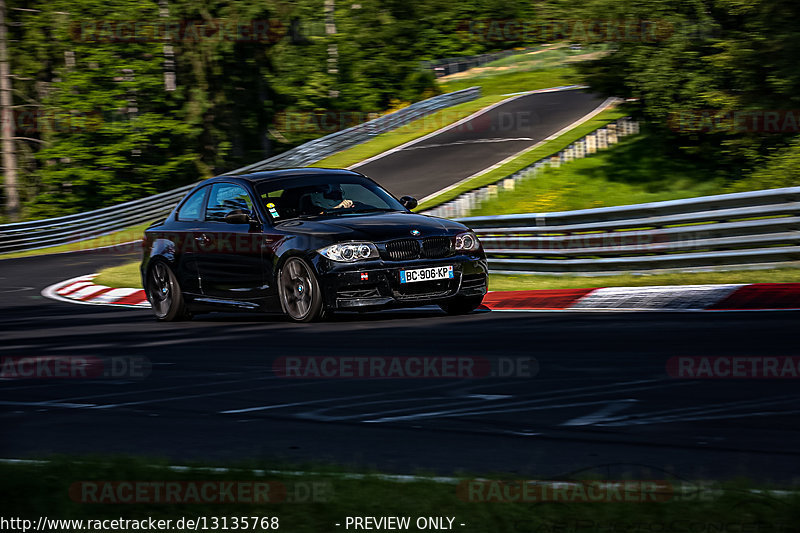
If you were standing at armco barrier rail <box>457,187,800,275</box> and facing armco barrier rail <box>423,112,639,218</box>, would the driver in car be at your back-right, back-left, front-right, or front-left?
back-left

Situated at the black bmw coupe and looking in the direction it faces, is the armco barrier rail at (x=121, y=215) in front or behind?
behind

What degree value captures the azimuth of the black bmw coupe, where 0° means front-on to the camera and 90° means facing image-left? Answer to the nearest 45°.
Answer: approximately 315°

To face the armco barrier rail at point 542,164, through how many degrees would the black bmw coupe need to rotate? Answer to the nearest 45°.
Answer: approximately 135° to its left

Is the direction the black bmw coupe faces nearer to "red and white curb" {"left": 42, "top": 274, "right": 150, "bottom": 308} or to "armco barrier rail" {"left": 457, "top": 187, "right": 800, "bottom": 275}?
the armco barrier rail

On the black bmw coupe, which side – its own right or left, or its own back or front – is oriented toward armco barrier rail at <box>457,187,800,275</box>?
left

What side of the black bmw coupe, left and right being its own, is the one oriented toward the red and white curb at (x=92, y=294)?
back

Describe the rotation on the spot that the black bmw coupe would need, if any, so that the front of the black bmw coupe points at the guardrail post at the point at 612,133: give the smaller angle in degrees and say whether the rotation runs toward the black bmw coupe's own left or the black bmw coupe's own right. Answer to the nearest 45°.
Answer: approximately 135° to the black bmw coupe's own left
